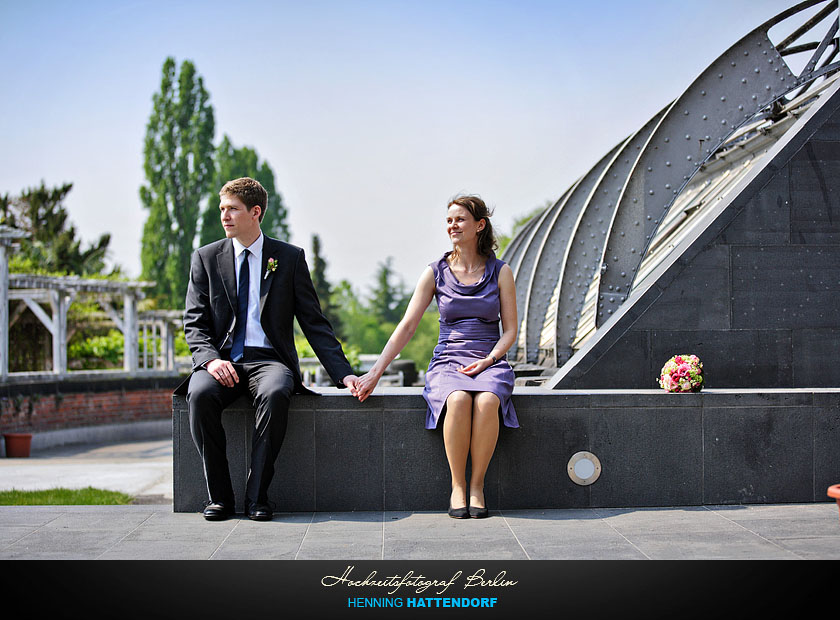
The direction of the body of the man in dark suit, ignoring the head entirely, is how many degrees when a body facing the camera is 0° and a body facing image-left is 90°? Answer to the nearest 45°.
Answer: approximately 0°

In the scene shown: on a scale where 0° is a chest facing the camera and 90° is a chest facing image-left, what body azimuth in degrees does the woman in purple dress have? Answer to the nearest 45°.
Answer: approximately 0°

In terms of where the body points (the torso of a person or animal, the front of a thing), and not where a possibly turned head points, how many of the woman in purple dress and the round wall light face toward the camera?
2

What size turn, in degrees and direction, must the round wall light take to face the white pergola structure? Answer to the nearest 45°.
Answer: approximately 135° to its right

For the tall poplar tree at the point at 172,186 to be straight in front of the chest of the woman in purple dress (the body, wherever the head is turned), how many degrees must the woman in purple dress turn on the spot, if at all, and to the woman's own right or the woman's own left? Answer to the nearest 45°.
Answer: approximately 180°

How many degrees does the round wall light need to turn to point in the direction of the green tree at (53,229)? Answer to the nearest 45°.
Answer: approximately 135° to its right

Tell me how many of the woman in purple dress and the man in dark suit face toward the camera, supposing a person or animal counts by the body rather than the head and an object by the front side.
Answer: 2

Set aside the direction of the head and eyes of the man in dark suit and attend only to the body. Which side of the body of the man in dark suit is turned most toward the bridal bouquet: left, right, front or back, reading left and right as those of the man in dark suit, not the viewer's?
left

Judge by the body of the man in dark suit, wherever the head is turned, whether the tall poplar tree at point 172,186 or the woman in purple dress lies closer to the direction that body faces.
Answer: the woman in purple dress

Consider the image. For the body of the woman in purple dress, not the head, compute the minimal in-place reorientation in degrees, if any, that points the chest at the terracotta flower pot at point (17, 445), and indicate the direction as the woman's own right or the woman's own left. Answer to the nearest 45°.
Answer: approximately 135° to the woman's own right

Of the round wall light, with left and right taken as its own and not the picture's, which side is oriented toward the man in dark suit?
right

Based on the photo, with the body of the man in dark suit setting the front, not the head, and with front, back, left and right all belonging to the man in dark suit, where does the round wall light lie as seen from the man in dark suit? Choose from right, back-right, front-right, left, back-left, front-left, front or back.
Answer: left
